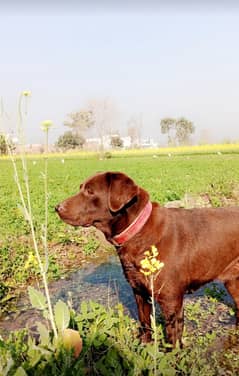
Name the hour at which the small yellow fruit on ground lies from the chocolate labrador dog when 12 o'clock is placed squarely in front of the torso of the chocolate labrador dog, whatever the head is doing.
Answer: The small yellow fruit on ground is roughly at 10 o'clock from the chocolate labrador dog.

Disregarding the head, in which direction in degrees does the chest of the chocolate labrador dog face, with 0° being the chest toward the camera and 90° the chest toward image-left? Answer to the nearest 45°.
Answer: approximately 90°
